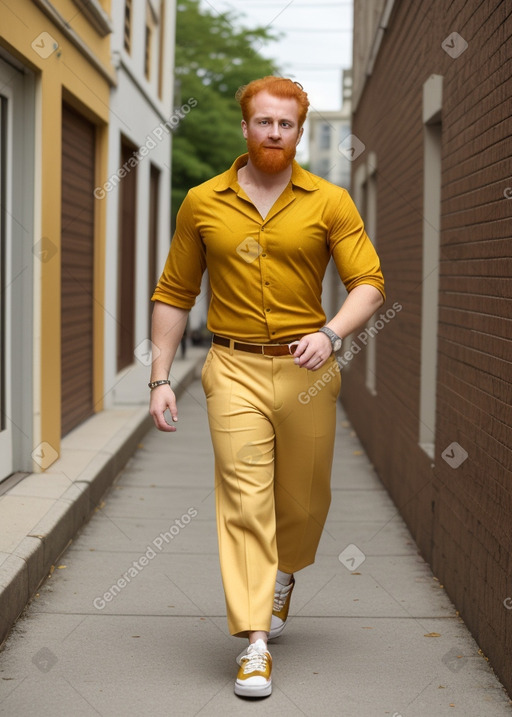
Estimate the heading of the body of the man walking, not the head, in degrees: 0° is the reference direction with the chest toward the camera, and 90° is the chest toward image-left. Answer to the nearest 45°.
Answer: approximately 0°

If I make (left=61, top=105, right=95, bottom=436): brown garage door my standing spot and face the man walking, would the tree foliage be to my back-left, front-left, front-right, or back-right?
back-left

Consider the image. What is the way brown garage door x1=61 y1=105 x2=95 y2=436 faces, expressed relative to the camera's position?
facing to the right of the viewer

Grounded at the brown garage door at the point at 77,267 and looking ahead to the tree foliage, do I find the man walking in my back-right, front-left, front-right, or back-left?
back-right

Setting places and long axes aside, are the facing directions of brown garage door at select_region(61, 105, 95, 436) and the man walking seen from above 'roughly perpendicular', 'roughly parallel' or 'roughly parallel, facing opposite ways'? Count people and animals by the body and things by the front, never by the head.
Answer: roughly perpendicular

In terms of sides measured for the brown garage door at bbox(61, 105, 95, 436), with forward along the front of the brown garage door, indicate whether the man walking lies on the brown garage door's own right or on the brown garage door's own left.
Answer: on the brown garage door's own right

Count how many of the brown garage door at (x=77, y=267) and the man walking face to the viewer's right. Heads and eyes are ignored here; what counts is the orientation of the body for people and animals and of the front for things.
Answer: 1

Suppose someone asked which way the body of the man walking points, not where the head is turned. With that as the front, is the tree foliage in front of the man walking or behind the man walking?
behind

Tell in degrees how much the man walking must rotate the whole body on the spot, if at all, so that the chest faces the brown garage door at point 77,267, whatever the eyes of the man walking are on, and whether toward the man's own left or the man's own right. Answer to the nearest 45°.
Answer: approximately 180°

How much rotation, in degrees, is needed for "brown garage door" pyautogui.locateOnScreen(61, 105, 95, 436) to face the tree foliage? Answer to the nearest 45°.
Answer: approximately 90° to its left
